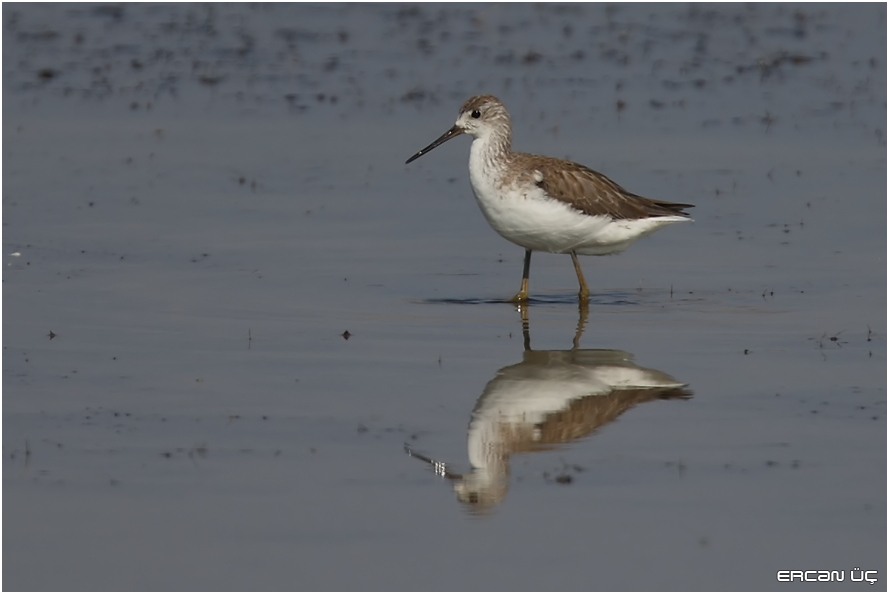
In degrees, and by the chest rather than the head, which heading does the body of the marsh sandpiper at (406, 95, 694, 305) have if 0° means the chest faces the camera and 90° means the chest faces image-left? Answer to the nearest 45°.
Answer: approximately 90°
